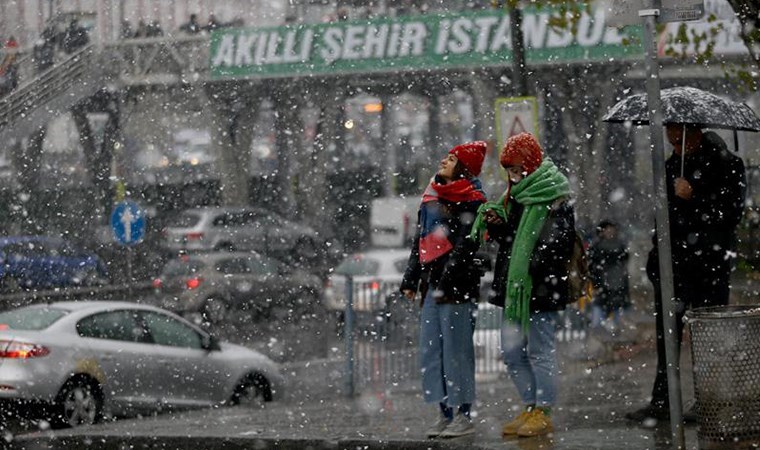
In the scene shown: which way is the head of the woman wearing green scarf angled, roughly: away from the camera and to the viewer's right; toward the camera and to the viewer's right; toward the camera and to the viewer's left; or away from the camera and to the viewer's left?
toward the camera and to the viewer's left

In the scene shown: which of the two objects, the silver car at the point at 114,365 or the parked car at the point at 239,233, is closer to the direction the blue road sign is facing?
the silver car

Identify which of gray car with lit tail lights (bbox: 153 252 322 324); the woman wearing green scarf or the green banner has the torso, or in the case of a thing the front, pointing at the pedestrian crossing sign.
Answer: the green banner

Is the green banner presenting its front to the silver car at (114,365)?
yes

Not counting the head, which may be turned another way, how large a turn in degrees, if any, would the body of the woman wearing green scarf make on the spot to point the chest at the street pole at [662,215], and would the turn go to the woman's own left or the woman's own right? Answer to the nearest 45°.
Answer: approximately 90° to the woman's own left

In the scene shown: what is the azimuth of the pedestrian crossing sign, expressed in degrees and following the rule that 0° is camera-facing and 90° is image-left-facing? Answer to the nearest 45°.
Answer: approximately 0°

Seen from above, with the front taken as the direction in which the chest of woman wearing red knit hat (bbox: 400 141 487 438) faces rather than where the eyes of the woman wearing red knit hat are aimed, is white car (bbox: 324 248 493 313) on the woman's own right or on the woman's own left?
on the woman's own right

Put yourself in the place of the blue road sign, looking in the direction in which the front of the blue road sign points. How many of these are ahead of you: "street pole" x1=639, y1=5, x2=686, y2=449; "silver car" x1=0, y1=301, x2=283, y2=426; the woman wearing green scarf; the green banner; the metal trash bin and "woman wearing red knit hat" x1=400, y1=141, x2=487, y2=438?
5

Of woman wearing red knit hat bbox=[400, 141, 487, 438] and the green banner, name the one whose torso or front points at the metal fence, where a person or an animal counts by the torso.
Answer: the green banner
